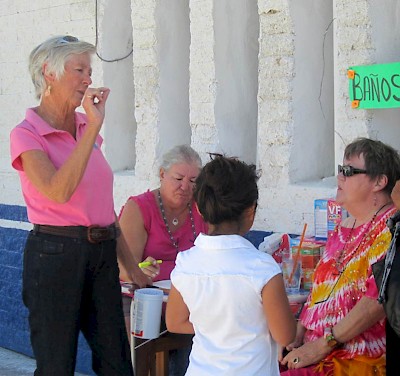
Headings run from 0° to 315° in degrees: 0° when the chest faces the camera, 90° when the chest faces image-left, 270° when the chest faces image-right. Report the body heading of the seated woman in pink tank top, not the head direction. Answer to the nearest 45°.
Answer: approximately 315°

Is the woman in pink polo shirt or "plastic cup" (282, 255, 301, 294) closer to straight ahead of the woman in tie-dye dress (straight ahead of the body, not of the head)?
the woman in pink polo shirt

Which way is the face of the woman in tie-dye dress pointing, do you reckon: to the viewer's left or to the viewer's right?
to the viewer's left

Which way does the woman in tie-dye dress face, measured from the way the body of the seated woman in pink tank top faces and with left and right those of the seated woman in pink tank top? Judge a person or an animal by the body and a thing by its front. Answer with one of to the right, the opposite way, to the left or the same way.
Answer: to the right

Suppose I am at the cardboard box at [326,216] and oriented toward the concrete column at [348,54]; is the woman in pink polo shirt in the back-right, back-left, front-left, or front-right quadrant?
back-left

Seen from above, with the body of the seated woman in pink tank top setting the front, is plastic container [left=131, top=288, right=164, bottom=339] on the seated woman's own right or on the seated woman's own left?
on the seated woman's own right

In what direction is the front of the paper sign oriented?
toward the camera

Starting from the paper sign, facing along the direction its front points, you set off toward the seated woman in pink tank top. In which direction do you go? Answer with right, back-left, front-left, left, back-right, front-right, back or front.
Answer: right

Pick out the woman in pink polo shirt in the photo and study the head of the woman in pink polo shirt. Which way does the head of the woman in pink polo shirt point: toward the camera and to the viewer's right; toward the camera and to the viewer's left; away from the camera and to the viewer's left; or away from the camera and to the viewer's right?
toward the camera and to the viewer's right

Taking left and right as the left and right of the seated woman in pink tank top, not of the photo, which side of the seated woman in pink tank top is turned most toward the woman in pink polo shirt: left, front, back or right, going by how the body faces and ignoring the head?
right

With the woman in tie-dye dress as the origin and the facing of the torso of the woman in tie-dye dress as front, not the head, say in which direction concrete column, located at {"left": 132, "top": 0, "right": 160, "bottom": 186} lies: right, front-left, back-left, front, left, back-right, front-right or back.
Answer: right
